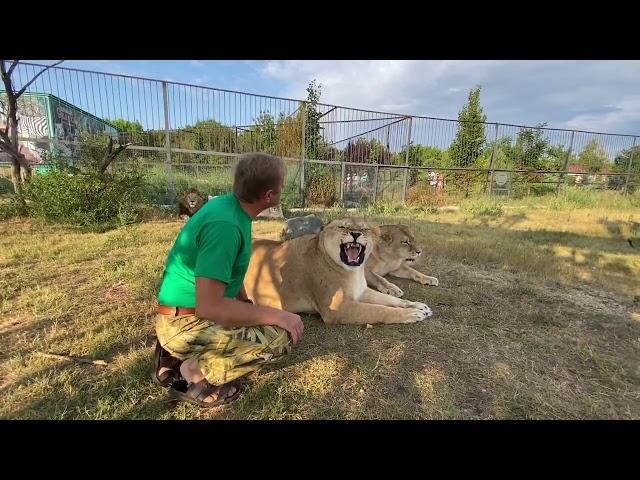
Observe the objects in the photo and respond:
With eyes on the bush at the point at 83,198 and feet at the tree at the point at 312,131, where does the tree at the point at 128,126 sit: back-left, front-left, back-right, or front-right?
front-right

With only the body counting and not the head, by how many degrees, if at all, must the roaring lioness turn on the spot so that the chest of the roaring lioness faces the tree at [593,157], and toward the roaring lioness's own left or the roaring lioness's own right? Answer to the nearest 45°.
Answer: approximately 90° to the roaring lioness's own left

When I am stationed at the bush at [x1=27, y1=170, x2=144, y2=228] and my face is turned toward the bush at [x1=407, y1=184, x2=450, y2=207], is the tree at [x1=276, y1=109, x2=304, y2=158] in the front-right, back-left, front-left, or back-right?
front-left

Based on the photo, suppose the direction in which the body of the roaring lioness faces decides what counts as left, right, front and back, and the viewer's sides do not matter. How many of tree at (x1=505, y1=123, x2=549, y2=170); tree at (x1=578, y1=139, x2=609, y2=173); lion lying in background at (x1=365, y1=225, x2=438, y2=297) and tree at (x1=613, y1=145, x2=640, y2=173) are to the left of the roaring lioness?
4

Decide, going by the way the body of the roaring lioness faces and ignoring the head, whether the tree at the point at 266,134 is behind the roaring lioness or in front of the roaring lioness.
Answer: behind

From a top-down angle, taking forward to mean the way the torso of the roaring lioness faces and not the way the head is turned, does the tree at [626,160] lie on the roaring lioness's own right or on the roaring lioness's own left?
on the roaring lioness's own left

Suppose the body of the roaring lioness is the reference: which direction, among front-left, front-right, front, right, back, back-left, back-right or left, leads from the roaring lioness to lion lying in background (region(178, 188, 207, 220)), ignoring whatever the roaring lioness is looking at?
back

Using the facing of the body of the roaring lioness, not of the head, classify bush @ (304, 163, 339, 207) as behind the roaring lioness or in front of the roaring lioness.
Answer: behind

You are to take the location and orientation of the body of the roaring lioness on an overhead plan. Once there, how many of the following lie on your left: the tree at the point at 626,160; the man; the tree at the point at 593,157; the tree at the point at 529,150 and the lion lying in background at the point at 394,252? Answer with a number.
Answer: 4

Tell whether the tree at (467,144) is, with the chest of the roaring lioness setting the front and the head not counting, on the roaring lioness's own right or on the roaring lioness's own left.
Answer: on the roaring lioness's own left

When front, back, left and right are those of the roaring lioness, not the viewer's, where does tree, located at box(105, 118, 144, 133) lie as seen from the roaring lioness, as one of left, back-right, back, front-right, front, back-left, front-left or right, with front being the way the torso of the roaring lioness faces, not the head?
back

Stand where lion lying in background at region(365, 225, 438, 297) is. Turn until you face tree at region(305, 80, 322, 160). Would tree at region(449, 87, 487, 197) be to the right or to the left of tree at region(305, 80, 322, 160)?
right

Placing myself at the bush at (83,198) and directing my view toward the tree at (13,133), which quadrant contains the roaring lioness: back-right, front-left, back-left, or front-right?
back-left

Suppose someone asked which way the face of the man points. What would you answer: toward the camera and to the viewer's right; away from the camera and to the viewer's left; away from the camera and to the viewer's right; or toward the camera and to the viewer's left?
away from the camera and to the viewer's right

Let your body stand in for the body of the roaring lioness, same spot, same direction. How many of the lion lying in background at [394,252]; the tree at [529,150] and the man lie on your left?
2

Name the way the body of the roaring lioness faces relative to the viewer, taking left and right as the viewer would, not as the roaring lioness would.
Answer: facing the viewer and to the right of the viewer

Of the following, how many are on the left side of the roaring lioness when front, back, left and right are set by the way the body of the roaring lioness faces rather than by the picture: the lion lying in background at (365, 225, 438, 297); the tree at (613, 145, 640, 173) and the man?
2
